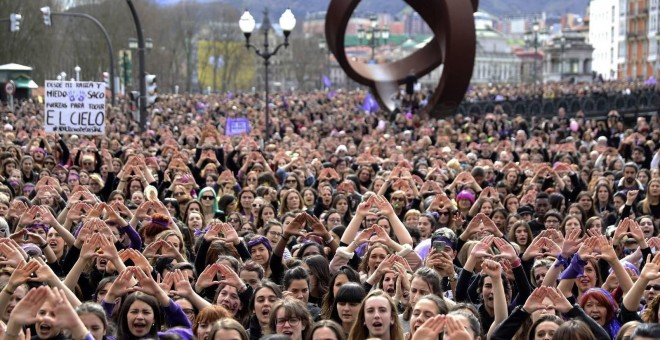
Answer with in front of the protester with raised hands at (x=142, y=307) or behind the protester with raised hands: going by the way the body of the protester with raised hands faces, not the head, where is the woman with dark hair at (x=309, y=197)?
behind

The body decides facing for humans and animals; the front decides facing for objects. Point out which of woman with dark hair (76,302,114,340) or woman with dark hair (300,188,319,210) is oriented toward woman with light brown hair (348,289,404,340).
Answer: woman with dark hair (300,188,319,210)

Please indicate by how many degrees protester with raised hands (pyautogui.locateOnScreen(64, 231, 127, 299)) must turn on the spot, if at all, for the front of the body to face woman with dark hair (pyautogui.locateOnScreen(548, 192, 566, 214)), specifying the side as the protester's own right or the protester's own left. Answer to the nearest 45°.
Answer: approximately 135° to the protester's own left
